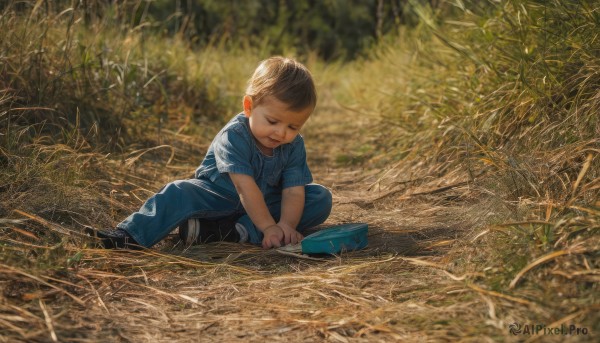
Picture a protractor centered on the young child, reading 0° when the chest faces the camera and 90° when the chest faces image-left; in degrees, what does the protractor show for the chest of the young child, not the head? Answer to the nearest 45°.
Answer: approximately 315°

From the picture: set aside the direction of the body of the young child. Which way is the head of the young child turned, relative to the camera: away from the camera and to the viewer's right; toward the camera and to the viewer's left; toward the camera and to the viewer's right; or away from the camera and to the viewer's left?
toward the camera and to the viewer's right
